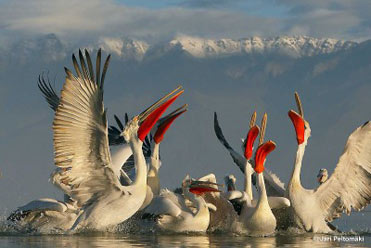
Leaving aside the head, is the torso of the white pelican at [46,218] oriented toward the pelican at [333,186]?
yes

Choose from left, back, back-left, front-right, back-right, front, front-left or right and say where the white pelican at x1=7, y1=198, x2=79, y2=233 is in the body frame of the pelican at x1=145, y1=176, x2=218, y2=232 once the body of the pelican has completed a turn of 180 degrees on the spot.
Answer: front

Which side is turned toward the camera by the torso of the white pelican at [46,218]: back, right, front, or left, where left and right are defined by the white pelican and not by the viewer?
right

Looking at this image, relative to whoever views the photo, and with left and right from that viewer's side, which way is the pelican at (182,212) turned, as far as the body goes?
facing to the right of the viewer

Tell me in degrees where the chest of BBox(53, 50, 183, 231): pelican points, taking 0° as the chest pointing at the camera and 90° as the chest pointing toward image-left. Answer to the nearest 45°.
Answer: approximately 270°

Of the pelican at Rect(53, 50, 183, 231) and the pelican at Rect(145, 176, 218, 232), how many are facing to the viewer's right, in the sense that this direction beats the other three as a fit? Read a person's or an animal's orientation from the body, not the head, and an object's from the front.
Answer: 2

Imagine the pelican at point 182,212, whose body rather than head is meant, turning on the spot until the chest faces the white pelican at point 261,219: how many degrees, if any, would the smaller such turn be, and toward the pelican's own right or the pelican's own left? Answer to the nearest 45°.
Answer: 0° — it already faces it

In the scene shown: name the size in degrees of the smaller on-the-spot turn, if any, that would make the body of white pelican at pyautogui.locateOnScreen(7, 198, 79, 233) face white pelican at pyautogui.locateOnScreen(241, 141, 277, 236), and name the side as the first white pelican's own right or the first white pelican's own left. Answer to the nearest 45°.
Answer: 0° — it already faces it
